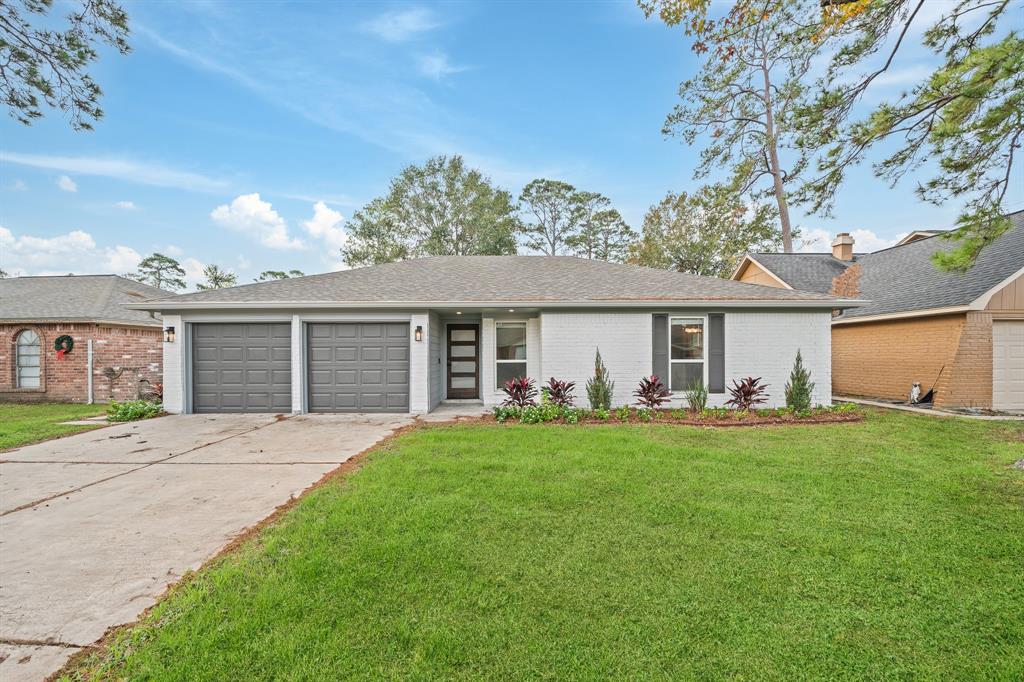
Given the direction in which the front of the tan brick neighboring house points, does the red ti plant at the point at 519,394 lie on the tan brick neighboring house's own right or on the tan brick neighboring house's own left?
on the tan brick neighboring house's own right

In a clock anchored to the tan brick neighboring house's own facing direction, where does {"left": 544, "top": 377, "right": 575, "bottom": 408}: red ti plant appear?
The red ti plant is roughly at 3 o'clock from the tan brick neighboring house.

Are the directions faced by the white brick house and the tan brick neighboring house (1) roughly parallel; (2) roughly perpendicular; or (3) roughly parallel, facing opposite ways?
roughly parallel

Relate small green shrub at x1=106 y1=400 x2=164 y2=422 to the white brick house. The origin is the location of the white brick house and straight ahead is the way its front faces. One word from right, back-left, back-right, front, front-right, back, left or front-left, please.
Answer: right

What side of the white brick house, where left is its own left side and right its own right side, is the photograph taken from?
front

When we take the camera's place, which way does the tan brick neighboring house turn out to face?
facing the viewer and to the right of the viewer

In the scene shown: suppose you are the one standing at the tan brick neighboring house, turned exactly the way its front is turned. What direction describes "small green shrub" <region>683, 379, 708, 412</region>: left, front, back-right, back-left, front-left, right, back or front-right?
right

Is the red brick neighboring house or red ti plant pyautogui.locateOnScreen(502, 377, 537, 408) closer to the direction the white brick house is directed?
the red ti plant

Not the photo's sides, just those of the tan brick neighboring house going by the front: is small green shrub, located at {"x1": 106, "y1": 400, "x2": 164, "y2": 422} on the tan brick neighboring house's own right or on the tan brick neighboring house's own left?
on the tan brick neighboring house's own right

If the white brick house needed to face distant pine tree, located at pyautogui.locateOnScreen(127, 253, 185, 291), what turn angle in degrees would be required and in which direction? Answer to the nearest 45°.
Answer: approximately 135° to its right

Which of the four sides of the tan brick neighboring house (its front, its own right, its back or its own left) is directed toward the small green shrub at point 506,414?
right

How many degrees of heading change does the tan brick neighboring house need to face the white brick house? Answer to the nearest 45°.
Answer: approximately 90° to its right

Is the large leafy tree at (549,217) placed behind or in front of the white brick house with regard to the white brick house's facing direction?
behind

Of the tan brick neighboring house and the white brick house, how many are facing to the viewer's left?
0

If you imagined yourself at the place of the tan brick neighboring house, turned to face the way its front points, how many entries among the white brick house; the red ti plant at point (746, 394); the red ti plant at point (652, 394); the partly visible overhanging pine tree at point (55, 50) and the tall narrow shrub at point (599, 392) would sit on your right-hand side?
5
